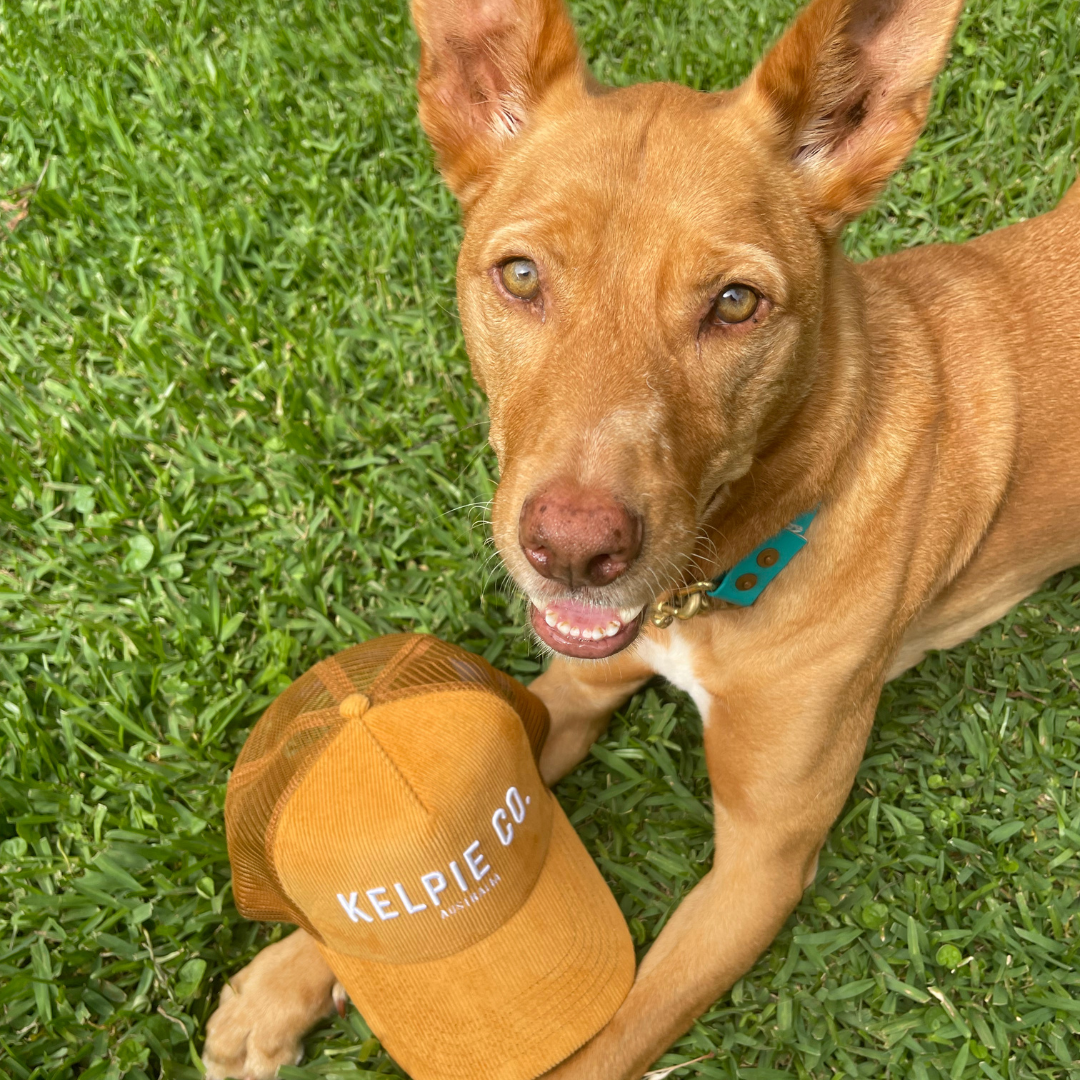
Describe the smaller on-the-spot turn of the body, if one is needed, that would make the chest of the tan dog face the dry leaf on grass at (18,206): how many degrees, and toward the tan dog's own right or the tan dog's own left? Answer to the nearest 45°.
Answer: approximately 90° to the tan dog's own right

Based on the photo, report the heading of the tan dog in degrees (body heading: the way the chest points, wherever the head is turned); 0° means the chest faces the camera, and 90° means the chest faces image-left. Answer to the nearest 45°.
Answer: approximately 45°
